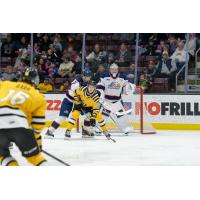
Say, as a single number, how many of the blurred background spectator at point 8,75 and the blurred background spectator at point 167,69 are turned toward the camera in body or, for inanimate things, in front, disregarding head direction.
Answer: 2

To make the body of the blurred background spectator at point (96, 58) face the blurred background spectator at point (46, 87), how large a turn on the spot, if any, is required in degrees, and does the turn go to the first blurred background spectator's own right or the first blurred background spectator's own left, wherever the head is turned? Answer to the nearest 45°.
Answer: approximately 90° to the first blurred background spectator's own right

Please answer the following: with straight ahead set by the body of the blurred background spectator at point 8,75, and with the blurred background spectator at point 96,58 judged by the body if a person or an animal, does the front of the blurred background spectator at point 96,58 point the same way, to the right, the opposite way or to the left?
the same way

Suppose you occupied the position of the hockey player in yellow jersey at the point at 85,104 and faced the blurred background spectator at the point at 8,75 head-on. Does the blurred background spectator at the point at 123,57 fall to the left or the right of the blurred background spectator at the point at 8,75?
right

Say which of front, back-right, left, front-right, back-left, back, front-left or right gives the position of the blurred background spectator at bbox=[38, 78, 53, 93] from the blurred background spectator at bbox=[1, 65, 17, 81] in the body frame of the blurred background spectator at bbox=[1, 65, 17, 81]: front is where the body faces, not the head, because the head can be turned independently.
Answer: front-left

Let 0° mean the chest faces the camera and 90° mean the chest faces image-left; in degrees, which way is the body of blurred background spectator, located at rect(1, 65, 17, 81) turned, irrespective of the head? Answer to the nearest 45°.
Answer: approximately 0°

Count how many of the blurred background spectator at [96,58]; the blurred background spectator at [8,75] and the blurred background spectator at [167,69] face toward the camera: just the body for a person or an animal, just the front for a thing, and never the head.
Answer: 3

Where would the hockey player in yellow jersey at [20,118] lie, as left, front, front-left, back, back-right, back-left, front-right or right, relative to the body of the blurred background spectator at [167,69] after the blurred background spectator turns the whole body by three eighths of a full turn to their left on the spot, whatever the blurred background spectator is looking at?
back-right

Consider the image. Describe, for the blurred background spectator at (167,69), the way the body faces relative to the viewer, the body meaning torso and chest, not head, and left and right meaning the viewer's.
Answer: facing the viewer

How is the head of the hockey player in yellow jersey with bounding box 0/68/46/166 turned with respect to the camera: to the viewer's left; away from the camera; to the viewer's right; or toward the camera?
away from the camera

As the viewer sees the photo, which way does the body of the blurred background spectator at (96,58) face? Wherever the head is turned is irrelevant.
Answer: toward the camera

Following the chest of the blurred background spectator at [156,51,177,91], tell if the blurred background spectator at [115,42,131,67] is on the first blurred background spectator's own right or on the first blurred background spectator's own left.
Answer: on the first blurred background spectator's own right

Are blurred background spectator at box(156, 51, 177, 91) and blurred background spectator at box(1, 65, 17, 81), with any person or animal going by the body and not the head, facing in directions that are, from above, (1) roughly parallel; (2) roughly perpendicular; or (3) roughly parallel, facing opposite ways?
roughly parallel

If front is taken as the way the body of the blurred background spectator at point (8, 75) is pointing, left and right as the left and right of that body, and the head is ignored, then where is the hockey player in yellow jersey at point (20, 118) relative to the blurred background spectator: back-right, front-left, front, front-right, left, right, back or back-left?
front

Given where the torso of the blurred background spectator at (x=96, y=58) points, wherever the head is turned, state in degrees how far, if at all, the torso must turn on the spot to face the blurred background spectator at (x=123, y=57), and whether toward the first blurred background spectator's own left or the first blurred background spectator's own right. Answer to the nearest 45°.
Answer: approximately 90° to the first blurred background spectator's own left
